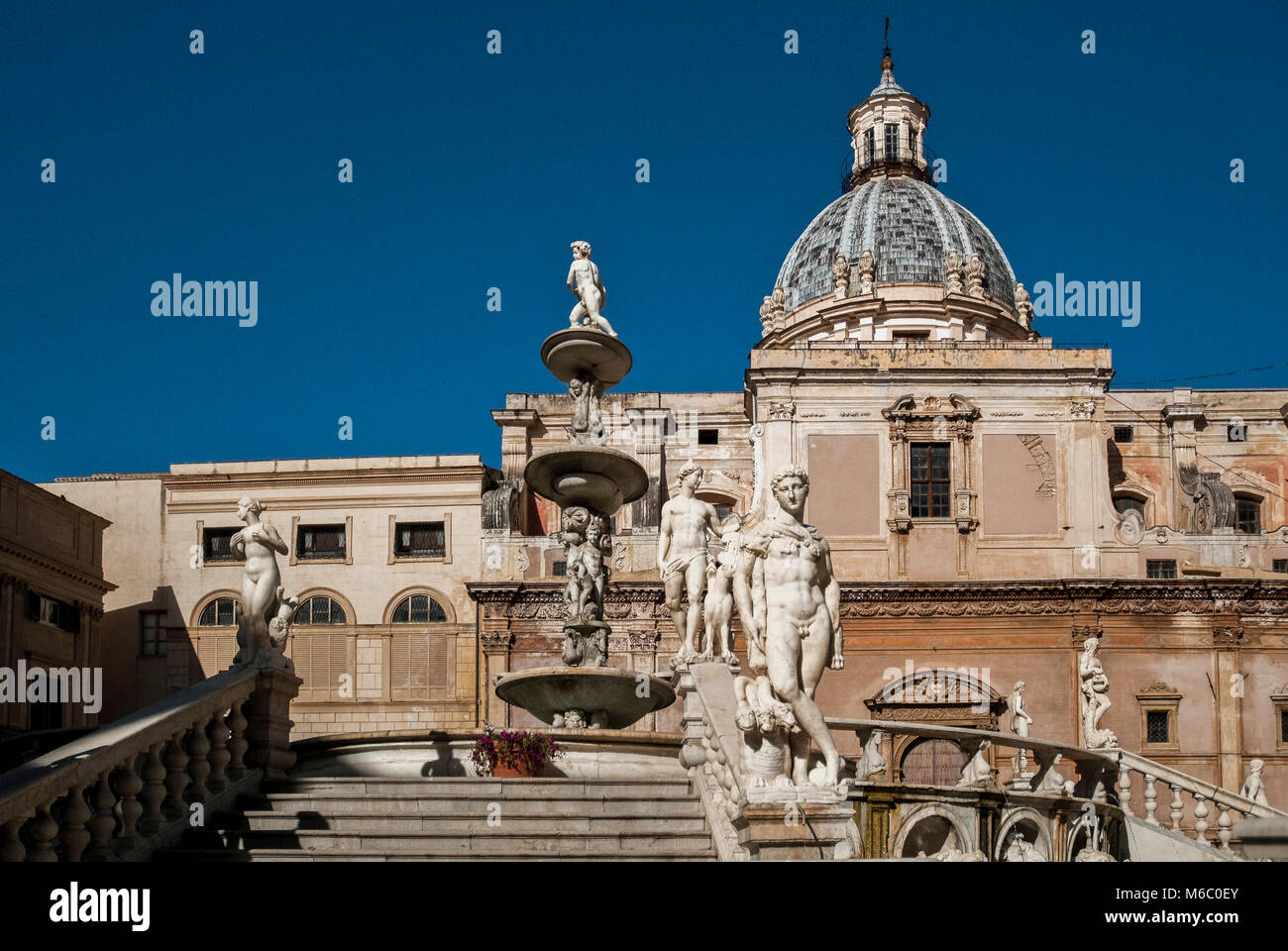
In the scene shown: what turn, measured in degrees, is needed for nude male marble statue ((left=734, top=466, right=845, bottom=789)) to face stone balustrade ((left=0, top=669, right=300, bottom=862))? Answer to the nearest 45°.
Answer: approximately 90° to its right

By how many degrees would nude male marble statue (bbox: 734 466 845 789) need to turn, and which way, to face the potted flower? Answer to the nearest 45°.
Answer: approximately 135° to its right

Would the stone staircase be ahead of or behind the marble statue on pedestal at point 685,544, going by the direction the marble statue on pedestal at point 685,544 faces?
ahead

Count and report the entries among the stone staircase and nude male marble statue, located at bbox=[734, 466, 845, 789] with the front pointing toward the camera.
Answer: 2

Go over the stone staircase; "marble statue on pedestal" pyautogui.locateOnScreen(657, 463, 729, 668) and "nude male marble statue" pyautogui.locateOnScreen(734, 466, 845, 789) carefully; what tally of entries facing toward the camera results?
3

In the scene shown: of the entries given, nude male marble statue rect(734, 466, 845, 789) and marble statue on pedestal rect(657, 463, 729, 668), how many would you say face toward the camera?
2

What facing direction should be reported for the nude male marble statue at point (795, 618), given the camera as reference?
facing the viewer

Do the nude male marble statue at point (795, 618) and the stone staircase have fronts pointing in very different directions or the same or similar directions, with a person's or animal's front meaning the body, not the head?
same or similar directions

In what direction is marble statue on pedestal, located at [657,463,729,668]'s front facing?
toward the camera

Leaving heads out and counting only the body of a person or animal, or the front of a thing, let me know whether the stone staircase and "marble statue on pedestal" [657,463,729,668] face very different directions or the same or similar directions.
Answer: same or similar directions
